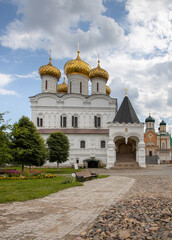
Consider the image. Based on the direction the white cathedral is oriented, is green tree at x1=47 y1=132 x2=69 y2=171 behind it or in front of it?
in front

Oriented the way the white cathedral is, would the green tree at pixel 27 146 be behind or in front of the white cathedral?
in front

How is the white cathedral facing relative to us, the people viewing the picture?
facing the viewer
